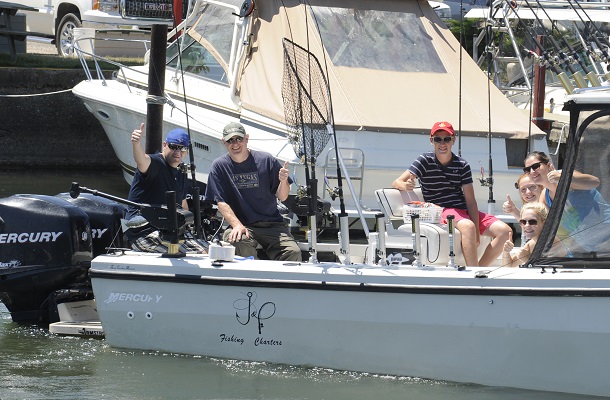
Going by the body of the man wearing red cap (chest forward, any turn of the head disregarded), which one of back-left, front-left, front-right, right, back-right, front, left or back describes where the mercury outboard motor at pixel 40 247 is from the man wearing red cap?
right

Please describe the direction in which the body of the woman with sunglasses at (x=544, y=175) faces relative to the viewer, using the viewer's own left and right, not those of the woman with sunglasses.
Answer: facing the viewer and to the left of the viewer

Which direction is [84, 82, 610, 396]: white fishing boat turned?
to the viewer's right

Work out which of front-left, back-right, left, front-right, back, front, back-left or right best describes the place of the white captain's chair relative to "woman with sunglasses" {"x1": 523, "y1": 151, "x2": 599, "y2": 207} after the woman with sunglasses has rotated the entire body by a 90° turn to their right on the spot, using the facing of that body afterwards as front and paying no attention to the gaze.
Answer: front-left

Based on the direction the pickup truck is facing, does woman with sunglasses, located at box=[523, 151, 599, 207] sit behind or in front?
in front

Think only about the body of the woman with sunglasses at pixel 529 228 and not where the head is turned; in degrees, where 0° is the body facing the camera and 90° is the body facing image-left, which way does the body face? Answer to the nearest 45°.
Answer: approximately 45°

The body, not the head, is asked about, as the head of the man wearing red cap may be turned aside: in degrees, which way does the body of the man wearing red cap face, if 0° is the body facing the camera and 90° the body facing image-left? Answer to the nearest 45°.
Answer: approximately 0°

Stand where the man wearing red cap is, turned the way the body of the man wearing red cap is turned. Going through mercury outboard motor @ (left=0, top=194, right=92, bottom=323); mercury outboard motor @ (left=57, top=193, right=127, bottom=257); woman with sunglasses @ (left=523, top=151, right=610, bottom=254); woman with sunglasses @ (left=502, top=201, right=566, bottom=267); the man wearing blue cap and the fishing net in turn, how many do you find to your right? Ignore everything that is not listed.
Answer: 4

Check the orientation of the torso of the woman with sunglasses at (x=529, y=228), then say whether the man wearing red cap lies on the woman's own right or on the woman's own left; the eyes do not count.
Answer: on the woman's own right

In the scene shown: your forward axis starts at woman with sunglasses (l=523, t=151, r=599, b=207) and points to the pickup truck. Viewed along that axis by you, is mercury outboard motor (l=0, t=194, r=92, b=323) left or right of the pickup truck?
left

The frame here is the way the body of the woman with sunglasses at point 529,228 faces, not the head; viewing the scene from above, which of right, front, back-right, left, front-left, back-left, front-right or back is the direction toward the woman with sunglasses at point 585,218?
left

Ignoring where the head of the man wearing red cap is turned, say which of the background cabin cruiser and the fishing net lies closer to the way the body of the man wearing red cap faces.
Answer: the fishing net
